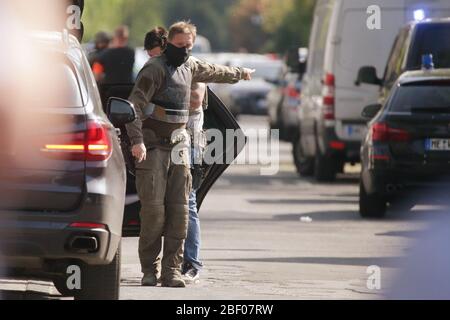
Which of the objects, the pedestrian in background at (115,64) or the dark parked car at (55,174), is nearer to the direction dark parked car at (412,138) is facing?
the pedestrian in background

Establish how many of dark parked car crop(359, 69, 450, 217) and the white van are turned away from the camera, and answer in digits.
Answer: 2

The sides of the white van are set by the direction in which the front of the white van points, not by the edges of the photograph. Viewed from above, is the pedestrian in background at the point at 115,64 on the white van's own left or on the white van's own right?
on the white van's own left

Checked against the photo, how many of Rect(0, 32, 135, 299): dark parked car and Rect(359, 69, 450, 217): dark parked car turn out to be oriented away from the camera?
2

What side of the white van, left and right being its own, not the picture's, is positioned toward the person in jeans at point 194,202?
back

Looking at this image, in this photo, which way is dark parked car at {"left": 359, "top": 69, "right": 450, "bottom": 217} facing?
away from the camera

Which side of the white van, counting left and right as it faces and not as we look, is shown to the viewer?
back

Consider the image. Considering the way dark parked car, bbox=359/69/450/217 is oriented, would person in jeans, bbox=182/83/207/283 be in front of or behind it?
behind

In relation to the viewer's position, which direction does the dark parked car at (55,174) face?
facing away from the viewer

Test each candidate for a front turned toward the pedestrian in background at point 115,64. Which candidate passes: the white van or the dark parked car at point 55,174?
the dark parked car
